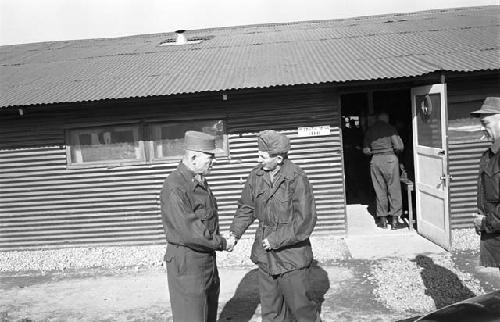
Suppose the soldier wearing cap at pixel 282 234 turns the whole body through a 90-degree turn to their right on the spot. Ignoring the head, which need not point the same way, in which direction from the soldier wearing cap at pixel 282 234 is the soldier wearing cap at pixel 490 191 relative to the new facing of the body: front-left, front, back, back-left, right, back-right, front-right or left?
back-right

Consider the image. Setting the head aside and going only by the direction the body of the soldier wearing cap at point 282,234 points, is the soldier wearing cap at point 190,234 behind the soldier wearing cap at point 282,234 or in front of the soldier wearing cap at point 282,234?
in front

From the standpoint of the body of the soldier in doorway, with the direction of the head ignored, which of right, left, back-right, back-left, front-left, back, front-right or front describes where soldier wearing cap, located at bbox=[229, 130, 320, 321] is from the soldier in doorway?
back

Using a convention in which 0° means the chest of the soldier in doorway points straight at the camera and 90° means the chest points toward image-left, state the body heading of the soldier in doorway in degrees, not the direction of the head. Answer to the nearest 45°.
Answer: approximately 180°

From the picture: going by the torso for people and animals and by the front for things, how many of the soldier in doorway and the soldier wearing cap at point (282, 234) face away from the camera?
1

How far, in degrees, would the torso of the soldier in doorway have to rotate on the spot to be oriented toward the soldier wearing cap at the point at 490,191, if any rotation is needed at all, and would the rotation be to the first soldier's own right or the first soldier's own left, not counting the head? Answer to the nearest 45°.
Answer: approximately 180°

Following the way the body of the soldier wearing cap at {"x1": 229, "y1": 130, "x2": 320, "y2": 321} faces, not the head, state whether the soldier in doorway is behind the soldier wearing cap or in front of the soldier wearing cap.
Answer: behind

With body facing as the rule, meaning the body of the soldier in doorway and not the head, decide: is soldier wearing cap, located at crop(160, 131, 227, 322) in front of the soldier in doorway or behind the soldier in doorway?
behind

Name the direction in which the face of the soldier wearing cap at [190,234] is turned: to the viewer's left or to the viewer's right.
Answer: to the viewer's right

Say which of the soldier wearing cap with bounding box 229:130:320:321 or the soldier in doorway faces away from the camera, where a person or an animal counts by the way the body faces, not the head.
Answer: the soldier in doorway
